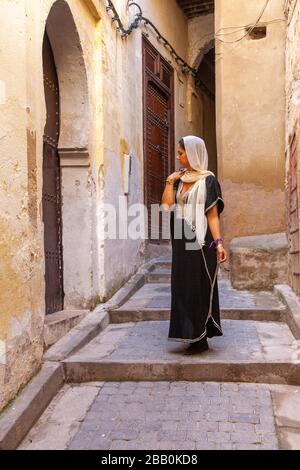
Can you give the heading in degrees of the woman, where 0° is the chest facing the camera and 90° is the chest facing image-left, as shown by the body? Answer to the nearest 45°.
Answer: approximately 45°

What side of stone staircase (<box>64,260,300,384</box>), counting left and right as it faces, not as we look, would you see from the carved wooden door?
back

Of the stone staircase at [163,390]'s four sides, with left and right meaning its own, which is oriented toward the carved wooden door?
back

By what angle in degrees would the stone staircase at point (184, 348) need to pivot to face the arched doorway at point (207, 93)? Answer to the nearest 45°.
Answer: approximately 180°

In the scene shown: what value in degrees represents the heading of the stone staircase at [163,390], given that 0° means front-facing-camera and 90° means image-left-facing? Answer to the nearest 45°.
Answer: approximately 0°

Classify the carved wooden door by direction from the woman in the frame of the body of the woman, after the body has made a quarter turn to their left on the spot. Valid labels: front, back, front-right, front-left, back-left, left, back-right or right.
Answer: back-left

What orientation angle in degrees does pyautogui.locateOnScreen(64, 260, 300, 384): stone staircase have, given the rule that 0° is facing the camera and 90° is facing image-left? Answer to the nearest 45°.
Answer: approximately 0°
